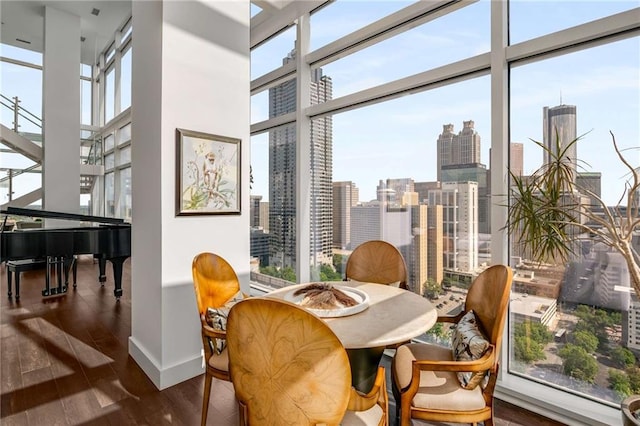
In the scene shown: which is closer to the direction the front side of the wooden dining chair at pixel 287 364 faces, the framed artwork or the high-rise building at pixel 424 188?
the high-rise building

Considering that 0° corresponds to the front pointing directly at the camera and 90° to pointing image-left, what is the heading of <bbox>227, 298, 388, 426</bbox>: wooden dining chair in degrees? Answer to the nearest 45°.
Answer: approximately 225°

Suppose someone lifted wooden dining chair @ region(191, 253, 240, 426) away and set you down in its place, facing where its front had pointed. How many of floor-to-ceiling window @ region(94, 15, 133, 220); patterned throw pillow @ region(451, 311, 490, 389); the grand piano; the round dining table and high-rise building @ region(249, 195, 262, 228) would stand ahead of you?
2

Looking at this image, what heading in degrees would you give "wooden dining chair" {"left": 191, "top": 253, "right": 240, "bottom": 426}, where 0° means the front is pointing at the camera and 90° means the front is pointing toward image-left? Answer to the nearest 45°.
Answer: approximately 315°

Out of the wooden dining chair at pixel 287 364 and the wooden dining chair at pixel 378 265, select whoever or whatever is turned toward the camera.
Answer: the wooden dining chair at pixel 378 265

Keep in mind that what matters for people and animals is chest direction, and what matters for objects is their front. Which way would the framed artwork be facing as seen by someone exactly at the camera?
facing the viewer and to the right of the viewer

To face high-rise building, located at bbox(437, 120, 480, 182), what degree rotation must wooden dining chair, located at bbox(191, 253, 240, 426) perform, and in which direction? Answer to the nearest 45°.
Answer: approximately 45° to its left

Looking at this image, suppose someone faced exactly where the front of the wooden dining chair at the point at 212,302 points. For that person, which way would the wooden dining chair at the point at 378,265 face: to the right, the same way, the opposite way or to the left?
to the right

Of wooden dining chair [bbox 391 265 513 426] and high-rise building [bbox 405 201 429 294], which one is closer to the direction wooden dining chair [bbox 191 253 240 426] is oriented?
the wooden dining chair

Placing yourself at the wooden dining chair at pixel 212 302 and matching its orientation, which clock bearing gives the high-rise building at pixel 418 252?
The high-rise building is roughly at 10 o'clock from the wooden dining chair.

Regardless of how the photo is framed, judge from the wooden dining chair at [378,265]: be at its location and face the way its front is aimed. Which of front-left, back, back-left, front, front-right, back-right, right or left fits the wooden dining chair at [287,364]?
front

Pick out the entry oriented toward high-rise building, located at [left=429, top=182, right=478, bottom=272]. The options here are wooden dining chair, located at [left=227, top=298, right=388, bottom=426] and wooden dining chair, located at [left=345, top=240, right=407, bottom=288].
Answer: wooden dining chair, located at [left=227, top=298, right=388, bottom=426]

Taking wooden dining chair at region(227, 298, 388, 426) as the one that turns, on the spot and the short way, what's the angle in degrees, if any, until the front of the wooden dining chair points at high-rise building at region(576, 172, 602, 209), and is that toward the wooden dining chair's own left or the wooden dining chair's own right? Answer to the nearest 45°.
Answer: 0° — it already faces it

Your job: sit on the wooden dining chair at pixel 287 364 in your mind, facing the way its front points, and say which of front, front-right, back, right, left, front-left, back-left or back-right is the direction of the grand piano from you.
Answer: left

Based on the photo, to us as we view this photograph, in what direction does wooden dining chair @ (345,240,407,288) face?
facing the viewer

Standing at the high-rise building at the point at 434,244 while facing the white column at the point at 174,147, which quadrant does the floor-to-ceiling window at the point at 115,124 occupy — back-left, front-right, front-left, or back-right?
front-right
